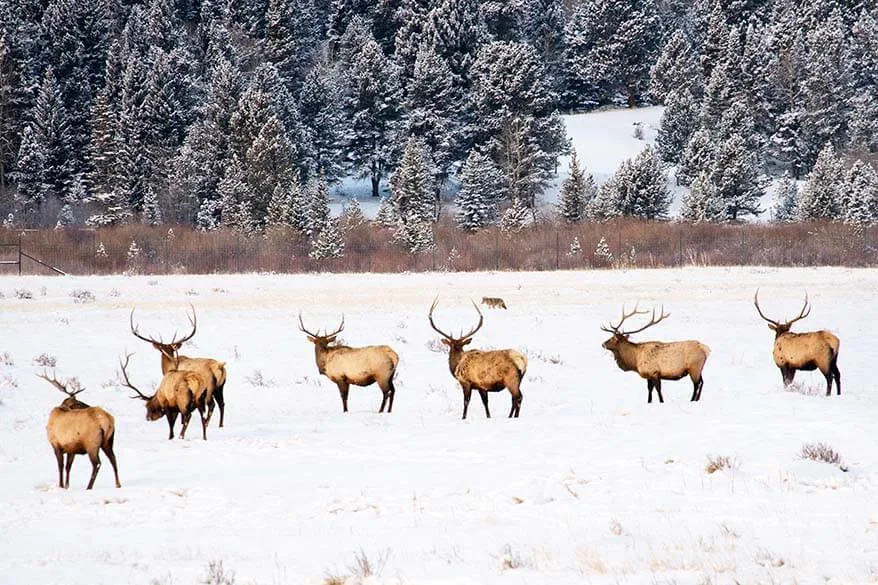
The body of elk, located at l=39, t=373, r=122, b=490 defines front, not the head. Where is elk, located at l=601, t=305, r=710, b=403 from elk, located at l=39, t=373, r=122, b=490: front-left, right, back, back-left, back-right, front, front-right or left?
back-right

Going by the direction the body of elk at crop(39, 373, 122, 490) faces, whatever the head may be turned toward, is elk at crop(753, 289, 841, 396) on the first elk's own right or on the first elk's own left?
on the first elk's own right

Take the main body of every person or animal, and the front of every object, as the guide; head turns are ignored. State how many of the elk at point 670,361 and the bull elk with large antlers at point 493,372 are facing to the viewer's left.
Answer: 2

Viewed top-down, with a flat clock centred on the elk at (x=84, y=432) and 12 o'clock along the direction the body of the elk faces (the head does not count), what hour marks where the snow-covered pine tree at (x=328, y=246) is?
The snow-covered pine tree is roughly at 2 o'clock from the elk.

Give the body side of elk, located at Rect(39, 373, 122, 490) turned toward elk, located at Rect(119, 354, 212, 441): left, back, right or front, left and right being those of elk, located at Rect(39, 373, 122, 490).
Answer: right

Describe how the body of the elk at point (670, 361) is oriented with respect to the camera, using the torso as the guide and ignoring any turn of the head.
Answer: to the viewer's left

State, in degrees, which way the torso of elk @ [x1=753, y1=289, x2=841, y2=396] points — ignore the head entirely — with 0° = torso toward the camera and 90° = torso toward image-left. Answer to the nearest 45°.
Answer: approximately 135°

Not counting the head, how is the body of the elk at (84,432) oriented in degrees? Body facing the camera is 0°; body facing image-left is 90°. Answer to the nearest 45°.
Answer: approximately 135°

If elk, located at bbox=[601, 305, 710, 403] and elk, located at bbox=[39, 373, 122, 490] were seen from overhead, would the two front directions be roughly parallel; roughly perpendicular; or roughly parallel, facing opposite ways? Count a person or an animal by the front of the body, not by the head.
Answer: roughly parallel

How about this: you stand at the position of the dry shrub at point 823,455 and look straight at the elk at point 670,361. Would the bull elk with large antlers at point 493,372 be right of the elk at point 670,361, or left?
left

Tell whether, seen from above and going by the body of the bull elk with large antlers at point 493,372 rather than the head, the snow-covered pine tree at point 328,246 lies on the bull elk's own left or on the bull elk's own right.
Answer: on the bull elk's own right

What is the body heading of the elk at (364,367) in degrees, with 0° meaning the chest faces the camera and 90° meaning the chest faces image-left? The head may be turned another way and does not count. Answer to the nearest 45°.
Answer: approximately 90°

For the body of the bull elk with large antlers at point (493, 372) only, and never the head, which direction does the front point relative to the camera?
to the viewer's left
